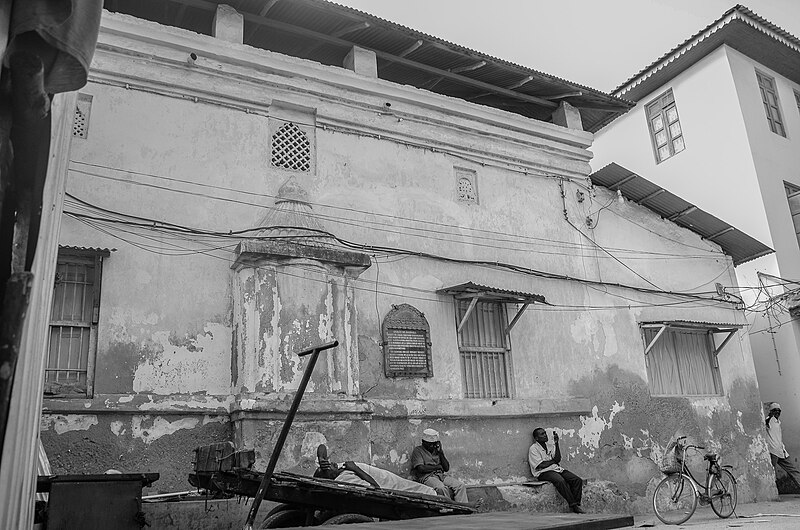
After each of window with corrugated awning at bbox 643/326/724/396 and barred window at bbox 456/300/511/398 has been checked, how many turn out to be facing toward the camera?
2

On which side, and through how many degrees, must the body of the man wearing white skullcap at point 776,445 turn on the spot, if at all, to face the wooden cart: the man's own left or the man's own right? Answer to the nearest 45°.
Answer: approximately 45° to the man's own right

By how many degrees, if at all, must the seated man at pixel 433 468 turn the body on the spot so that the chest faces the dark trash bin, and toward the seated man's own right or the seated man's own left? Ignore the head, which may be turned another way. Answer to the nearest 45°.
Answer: approximately 90° to the seated man's own right

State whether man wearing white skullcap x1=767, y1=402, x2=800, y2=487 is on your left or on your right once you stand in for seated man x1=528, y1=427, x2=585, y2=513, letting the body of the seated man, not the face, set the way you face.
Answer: on your left

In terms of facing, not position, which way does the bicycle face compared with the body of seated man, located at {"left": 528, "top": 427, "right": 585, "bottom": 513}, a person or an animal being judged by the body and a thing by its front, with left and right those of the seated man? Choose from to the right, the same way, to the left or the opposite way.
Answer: to the right

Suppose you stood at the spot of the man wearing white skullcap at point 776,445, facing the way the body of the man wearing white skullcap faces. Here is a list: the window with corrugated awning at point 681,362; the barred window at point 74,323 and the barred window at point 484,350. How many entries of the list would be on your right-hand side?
3
